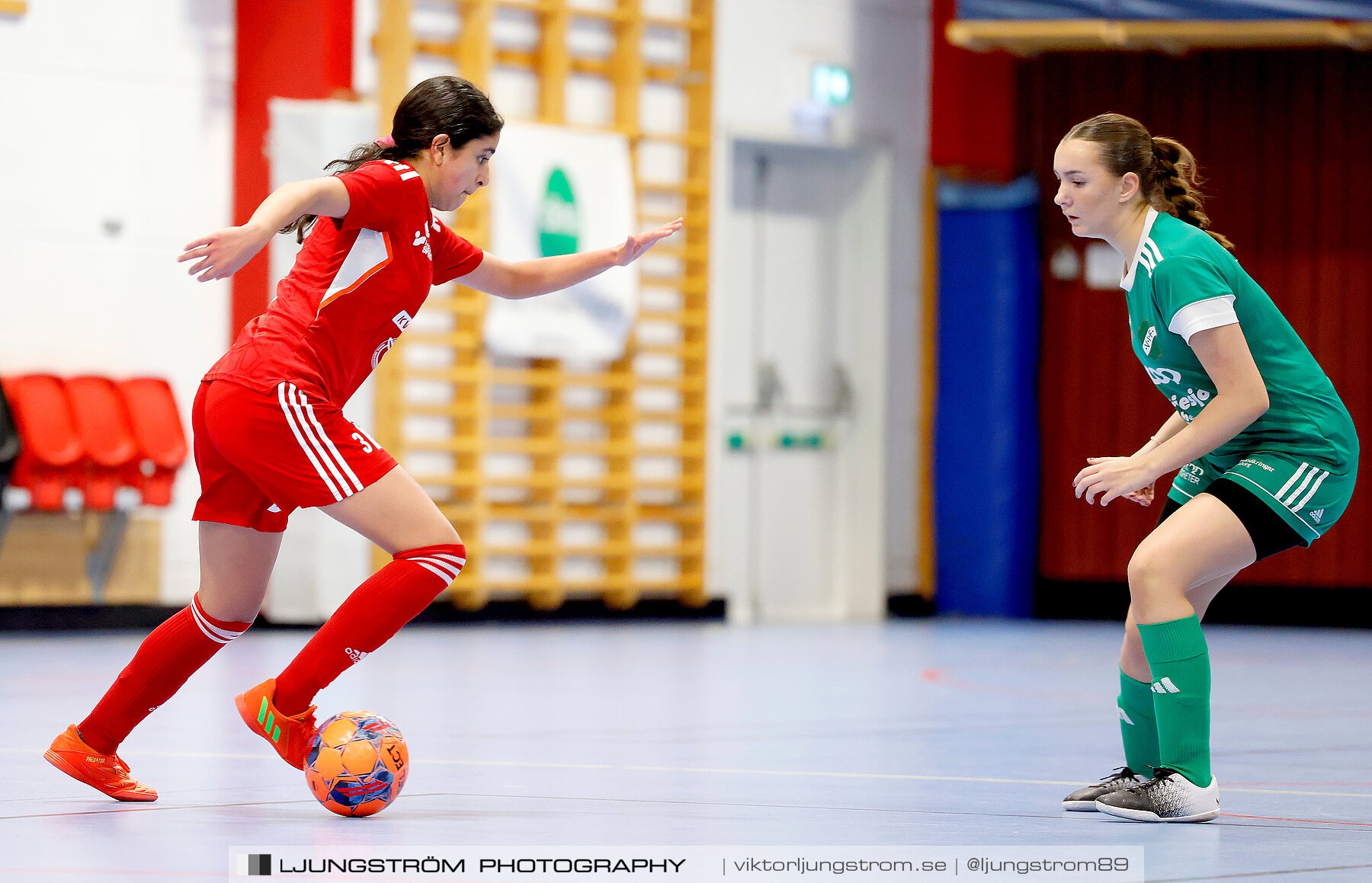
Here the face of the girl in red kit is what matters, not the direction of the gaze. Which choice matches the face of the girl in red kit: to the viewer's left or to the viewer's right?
to the viewer's right

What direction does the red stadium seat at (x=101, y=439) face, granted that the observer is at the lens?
facing the viewer and to the right of the viewer

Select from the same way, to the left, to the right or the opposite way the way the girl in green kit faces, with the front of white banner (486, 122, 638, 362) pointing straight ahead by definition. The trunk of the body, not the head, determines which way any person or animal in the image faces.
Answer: to the right

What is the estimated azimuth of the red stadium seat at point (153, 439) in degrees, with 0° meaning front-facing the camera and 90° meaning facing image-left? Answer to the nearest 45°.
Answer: approximately 315°

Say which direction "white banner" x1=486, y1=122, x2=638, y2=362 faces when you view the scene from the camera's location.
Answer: facing the viewer

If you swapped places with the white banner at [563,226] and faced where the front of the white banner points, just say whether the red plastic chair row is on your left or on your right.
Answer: on your right

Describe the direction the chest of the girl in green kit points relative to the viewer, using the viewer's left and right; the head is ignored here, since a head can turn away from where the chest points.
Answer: facing to the left of the viewer

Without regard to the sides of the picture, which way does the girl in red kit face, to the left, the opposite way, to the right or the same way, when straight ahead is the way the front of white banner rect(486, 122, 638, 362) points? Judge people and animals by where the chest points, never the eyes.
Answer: to the left

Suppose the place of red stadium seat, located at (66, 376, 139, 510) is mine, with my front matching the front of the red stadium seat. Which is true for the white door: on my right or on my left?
on my left

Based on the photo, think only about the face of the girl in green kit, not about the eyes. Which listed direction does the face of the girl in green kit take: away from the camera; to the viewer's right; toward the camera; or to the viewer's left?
to the viewer's left

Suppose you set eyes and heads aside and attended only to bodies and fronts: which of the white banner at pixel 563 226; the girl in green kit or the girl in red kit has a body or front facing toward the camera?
the white banner

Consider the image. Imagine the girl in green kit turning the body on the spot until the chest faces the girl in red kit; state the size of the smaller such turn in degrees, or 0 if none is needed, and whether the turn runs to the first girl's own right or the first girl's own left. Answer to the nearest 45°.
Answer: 0° — they already face them

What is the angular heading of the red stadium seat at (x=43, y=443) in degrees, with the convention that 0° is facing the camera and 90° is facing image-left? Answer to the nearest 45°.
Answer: approximately 315°

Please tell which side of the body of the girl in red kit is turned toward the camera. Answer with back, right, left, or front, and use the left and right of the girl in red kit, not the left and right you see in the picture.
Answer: right

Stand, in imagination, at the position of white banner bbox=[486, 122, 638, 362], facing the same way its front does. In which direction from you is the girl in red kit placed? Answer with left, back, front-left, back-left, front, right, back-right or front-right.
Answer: front
